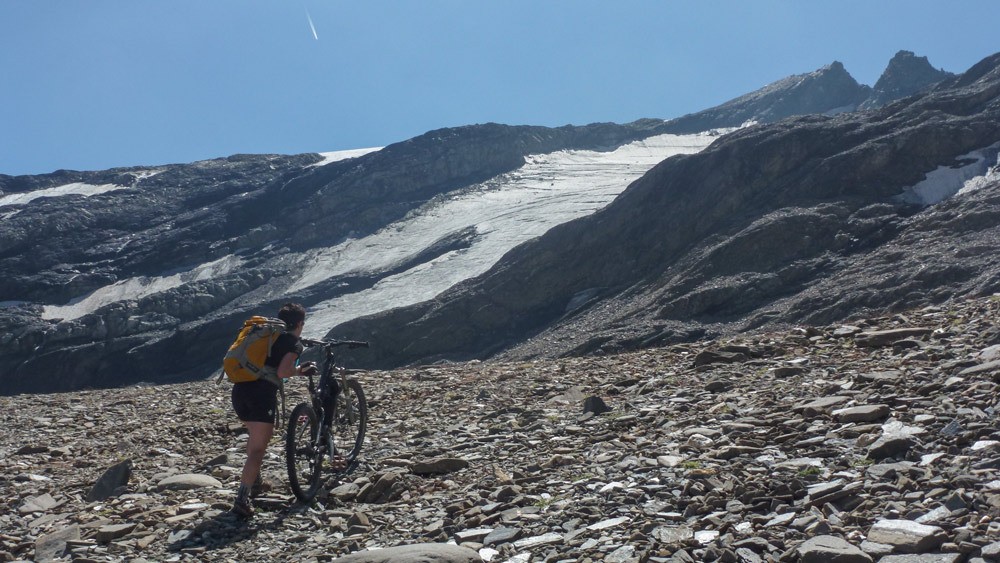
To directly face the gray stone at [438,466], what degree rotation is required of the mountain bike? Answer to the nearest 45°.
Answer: approximately 45° to its right

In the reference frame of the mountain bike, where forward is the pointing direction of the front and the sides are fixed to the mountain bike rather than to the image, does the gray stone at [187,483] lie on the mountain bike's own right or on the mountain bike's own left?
on the mountain bike's own left

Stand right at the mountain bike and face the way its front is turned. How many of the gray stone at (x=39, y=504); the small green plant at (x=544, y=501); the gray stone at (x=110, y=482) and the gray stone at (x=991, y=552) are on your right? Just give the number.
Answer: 2

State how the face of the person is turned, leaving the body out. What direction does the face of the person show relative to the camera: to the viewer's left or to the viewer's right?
to the viewer's right

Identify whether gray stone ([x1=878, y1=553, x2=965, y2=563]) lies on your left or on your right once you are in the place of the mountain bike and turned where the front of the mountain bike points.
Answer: on your right

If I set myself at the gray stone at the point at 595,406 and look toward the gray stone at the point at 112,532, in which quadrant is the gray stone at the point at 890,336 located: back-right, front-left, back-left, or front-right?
back-left

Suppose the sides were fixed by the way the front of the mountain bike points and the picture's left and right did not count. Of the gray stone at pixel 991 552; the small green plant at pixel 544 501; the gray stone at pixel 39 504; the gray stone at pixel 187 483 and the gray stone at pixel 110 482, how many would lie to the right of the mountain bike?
2

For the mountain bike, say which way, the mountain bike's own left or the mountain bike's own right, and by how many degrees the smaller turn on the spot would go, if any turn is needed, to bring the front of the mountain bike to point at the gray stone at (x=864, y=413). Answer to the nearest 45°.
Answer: approximately 90° to the mountain bike's own right

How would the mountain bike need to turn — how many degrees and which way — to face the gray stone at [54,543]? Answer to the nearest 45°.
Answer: approximately 180°

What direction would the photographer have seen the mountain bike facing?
facing away from the viewer and to the right of the viewer

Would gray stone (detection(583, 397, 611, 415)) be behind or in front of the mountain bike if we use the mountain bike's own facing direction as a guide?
in front

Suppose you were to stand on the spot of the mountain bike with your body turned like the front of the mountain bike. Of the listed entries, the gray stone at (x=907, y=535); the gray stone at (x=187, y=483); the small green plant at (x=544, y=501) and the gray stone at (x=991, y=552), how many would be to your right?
3

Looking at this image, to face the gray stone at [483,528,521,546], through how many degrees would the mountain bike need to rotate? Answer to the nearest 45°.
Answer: approximately 135° to its right
